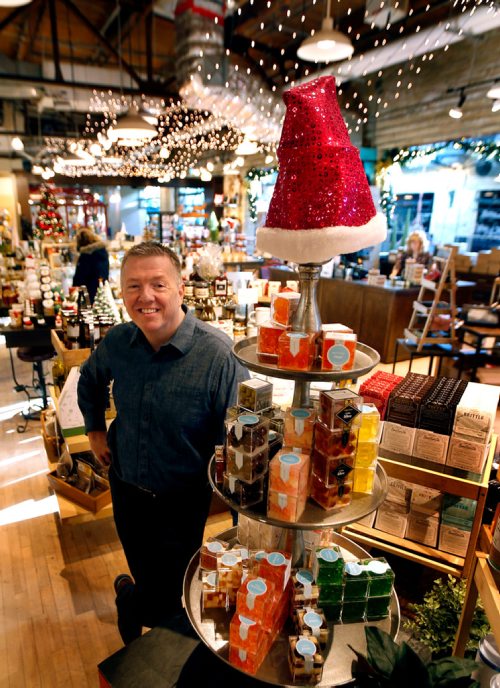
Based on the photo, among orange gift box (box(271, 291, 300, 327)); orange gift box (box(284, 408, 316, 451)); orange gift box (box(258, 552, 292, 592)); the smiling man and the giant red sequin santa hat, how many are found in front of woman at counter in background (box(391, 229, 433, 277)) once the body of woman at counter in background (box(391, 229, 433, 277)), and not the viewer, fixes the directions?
5

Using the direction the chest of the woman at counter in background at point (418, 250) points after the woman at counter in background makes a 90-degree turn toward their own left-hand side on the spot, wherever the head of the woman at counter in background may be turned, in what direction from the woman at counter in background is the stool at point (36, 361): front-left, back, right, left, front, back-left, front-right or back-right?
back-right

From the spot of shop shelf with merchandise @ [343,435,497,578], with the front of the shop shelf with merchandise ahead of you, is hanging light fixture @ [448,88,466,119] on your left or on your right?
on your right

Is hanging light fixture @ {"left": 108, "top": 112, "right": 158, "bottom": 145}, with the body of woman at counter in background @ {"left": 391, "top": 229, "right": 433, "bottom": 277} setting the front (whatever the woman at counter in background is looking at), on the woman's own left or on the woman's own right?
on the woman's own right

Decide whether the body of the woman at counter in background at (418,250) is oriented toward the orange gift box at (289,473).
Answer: yes

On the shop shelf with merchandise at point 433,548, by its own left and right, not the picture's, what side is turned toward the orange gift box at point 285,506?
front

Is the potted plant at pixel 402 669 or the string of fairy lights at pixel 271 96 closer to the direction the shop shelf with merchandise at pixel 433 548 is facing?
the potted plant

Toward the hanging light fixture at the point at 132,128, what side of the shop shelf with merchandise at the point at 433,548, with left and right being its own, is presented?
right

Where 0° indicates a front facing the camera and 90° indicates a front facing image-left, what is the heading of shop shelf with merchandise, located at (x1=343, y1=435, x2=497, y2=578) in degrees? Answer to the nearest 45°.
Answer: approximately 45°

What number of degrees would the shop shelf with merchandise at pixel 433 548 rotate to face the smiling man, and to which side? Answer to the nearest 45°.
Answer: approximately 45° to its right

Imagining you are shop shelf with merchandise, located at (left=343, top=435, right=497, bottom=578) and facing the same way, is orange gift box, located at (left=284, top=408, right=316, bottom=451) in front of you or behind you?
in front

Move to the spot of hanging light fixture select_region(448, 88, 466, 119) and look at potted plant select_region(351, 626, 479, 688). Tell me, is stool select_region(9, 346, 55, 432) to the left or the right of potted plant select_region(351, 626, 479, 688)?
right

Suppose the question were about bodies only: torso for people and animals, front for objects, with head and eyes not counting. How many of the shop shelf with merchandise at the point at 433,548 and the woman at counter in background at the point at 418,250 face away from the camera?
0

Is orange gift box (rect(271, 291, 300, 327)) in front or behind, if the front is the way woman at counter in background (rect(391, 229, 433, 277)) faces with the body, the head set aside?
in front
